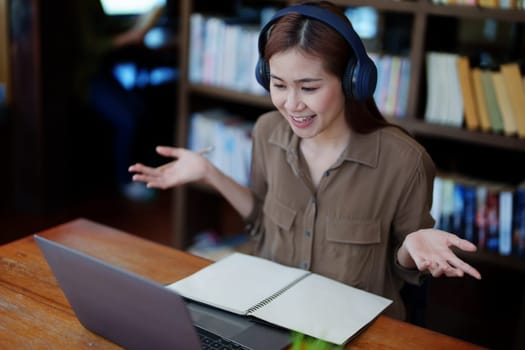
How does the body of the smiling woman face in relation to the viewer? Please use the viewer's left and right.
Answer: facing the viewer and to the left of the viewer

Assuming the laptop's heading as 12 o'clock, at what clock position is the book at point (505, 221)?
The book is roughly at 12 o'clock from the laptop.

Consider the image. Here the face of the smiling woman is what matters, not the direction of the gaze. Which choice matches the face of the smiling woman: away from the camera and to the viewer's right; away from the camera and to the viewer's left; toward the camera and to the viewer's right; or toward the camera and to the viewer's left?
toward the camera and to the viewer's left

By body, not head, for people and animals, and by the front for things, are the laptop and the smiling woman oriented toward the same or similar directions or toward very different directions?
very different directions

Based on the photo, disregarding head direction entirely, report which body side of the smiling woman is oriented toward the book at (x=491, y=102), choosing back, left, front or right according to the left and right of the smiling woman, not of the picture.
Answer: back

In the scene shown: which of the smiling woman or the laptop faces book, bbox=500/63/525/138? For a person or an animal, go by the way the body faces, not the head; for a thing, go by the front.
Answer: the laptop

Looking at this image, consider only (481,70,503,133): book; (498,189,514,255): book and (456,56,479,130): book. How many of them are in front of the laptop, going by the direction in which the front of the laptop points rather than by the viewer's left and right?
3

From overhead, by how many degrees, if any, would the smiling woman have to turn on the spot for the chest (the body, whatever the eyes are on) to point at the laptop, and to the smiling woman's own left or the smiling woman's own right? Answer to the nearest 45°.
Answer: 0° — they already face it

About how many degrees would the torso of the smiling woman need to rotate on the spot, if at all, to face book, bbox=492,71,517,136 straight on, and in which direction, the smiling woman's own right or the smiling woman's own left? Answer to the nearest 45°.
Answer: approximately 180°

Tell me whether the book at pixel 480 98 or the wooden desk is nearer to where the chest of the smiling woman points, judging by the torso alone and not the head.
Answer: the wooden desk

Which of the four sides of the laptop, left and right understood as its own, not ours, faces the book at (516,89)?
front

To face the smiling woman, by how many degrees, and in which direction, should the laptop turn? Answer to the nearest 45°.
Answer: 0° — it already faces them

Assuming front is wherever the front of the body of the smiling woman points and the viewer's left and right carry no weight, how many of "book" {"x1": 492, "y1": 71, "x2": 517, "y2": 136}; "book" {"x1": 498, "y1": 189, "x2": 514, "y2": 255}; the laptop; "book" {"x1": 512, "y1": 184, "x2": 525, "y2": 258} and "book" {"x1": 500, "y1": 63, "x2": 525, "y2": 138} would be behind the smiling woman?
4

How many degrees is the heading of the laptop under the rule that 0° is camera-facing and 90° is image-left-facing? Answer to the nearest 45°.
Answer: approximately 225°
